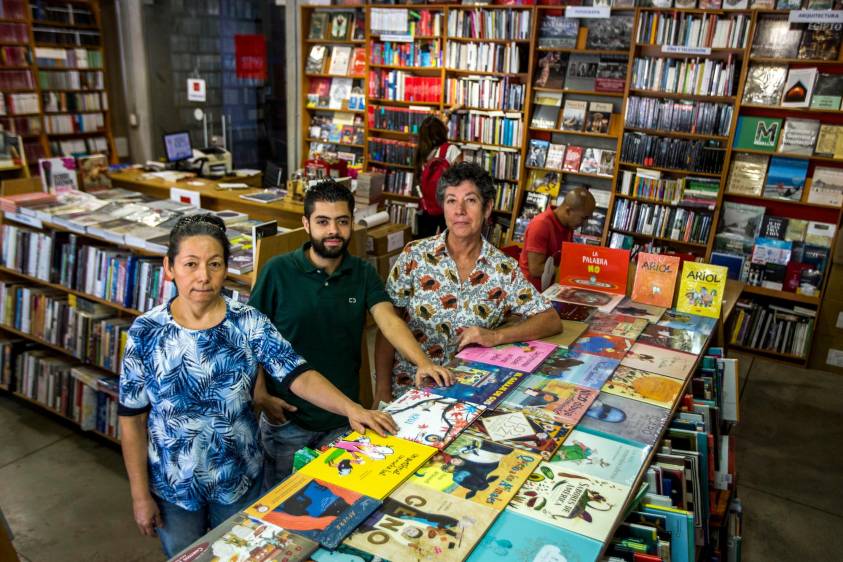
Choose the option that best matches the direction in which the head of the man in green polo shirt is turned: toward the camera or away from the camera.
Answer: toward the camera

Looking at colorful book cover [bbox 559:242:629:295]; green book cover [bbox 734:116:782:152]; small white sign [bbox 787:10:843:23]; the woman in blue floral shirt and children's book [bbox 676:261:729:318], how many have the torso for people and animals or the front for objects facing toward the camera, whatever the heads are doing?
5

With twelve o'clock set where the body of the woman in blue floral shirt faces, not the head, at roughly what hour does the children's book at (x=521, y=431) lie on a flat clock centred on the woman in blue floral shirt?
The children's book is roughly at 10 o'clock from the woman in blue floral shirt.

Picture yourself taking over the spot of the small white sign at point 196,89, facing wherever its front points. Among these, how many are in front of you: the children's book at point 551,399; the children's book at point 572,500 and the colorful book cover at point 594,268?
3

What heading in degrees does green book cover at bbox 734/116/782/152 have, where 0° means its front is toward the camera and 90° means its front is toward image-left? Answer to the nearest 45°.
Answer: approximately 0°

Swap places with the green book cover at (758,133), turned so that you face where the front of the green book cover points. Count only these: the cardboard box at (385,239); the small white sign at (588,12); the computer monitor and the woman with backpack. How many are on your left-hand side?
0

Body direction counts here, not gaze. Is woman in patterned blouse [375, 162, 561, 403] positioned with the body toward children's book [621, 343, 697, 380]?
no

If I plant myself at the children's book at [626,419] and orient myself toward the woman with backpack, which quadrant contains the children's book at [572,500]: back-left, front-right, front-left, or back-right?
back-left

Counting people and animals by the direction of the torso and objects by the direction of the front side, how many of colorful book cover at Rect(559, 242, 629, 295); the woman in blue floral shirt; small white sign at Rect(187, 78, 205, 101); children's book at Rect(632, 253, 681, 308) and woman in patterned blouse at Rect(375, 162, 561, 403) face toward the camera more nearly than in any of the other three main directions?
5

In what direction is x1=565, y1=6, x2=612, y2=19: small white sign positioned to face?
toward the camera

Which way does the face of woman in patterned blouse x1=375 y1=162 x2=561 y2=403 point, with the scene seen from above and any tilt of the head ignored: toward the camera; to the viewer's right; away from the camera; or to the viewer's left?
toward the camera

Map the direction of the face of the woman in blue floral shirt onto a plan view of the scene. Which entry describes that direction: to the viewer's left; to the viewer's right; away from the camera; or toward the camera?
toward the camera

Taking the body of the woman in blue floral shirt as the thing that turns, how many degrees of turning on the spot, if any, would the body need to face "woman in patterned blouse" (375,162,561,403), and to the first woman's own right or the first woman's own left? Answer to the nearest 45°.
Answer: approximately 90° to the first woman's own left

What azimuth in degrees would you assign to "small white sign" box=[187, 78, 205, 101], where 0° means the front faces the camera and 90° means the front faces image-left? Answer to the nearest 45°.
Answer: approximately 0°

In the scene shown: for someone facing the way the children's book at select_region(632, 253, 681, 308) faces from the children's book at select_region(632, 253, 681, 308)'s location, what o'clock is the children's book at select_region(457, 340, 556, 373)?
the children's book at select_region(457, 340, 556, 373) is roughly at 1 o'clock from the children's book at select_region(632, 253, 681, 308).

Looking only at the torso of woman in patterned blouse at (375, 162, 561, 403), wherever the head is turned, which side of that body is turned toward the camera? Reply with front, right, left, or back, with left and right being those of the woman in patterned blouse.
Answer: front

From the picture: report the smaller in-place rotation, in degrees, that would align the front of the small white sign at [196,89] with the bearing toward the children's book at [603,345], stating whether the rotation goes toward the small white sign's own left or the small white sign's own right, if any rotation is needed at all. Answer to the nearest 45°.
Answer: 0° — it already faces it

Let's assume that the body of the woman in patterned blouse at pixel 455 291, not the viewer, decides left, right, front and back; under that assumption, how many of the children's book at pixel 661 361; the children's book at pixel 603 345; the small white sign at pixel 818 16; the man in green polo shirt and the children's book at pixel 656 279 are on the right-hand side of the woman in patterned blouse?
1

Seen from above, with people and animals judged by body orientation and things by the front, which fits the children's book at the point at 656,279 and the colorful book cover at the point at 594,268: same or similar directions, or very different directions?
same or similar directions

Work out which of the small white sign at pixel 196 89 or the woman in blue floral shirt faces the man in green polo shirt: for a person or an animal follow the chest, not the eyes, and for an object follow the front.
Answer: the small white sign

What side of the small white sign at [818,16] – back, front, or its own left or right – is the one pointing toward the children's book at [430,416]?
front

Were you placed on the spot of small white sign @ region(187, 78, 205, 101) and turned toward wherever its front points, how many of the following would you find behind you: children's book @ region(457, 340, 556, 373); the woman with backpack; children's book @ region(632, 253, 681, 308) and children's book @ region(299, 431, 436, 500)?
0
